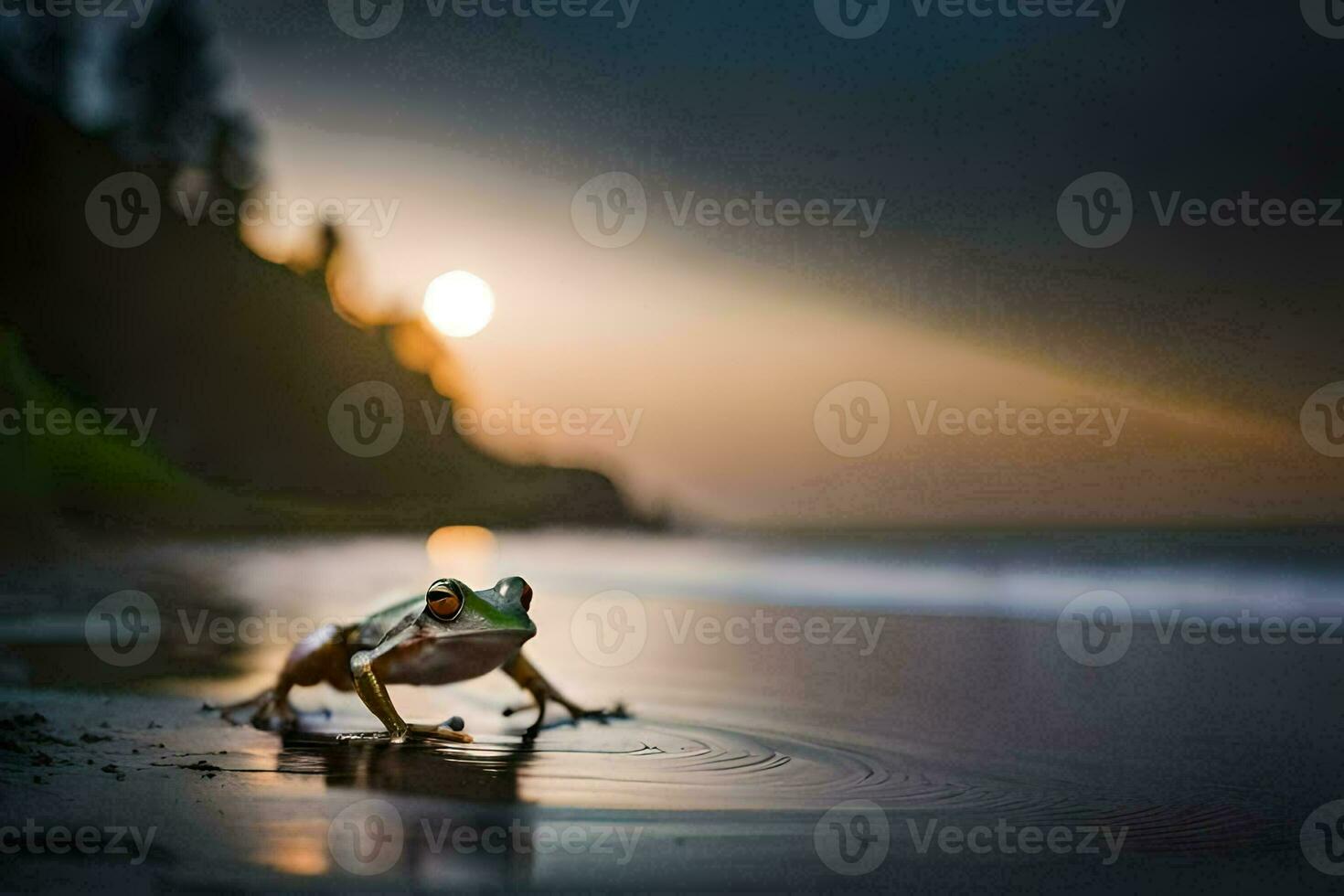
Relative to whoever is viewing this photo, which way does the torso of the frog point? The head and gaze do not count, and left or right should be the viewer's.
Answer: facing the viewer and to the right of the viewer
